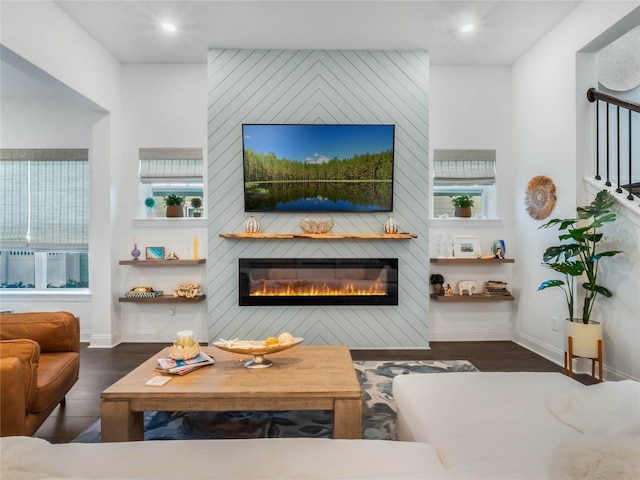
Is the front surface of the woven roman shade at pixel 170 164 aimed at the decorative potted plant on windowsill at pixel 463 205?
no

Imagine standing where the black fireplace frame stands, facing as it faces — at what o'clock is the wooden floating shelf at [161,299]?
The wooden floating shelf is roughly at 3 o'clock from the black fireplace frame.

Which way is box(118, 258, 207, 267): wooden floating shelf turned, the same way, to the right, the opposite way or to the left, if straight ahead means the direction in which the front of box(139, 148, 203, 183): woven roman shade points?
the same way

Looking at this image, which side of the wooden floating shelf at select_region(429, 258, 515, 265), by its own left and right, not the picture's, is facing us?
front

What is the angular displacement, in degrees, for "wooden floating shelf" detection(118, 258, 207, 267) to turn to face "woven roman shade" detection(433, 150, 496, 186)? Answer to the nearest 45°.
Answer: approximately 90° to its left

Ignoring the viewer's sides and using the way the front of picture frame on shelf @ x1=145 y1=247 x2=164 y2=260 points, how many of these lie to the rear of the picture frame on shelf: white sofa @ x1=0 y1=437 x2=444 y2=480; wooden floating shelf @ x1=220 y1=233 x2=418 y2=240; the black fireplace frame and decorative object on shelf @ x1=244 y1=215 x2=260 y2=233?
0

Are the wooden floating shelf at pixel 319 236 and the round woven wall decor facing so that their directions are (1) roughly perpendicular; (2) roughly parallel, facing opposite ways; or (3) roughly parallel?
roughly perpendicular

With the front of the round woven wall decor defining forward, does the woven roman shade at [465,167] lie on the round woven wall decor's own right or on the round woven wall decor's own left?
on the round woven wall decor's own right

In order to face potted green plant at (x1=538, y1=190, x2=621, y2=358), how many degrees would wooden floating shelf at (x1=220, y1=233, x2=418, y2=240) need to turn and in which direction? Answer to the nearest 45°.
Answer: approximately 90° to its left

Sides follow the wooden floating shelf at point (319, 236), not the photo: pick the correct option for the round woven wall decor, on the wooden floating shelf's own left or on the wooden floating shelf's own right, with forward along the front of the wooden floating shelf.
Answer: on the wooden floating shelf's own left

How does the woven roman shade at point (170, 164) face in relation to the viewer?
toward the camera

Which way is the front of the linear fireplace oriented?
toward the camera

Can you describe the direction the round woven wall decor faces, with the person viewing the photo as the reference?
facing the viewer and to the left of the viewer
